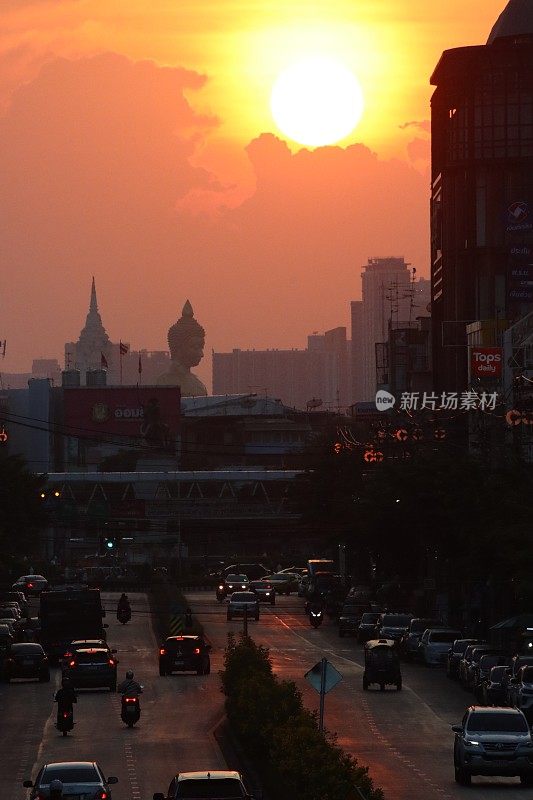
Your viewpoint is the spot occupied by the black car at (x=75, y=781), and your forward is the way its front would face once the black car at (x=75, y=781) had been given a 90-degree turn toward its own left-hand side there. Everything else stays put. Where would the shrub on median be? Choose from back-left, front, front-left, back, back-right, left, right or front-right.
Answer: back

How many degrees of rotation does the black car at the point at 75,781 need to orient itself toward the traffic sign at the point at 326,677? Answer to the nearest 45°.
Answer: approximately 45° to its right

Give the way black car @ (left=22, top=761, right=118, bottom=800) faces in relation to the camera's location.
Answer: facing away from the viewer
